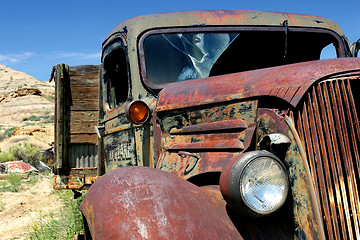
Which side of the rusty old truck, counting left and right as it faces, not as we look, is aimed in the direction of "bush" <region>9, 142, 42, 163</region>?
back

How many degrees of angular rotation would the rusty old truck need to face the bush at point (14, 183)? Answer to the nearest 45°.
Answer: approximately 180°

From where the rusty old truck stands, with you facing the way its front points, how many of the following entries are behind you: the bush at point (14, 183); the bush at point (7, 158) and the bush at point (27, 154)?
3

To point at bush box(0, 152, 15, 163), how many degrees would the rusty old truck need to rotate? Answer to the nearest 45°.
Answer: approximately 180°

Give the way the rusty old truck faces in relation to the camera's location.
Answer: facing the viewer and to the right of the viewer
